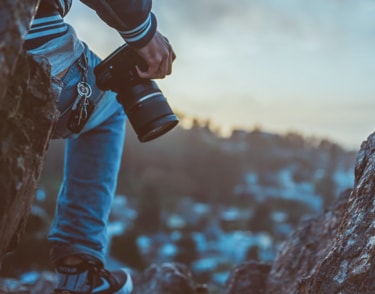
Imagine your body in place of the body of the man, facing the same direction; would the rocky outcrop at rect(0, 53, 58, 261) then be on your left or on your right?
on your right

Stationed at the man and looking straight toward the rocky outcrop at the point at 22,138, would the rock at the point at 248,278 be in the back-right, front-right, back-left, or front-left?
back-left

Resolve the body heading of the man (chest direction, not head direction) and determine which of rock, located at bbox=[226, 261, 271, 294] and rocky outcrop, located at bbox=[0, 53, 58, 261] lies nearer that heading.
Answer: the rock

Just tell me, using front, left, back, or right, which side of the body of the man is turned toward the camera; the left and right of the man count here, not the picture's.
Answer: right
